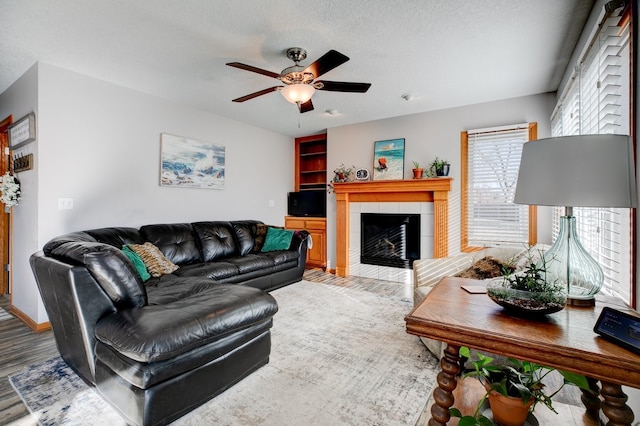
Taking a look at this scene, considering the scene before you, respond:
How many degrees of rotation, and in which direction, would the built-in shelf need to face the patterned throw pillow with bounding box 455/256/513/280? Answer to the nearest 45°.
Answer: approximately 45° to its left

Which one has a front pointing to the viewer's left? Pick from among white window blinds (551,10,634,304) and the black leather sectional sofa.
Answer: the white window blinds

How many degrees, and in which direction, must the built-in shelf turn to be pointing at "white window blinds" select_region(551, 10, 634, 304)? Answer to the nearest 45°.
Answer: approximately 45° to its left

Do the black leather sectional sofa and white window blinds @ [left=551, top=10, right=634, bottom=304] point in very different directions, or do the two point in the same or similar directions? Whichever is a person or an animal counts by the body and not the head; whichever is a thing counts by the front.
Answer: very different directions

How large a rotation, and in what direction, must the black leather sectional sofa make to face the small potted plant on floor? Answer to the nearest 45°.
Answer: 0° — it already faces it

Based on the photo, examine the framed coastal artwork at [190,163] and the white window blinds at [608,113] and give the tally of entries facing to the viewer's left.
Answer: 1

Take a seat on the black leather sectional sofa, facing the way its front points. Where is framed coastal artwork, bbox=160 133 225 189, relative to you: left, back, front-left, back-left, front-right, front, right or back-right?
back-left

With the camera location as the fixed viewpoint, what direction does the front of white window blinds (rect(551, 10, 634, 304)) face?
facing to the left of the viewer

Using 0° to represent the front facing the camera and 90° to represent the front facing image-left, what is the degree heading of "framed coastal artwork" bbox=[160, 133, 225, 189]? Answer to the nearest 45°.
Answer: approximately 315°

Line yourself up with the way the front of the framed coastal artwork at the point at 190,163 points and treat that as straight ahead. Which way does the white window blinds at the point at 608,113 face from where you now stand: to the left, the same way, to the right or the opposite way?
the opposite way

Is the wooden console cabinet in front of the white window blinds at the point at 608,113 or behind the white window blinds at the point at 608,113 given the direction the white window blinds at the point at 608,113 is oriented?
in front
